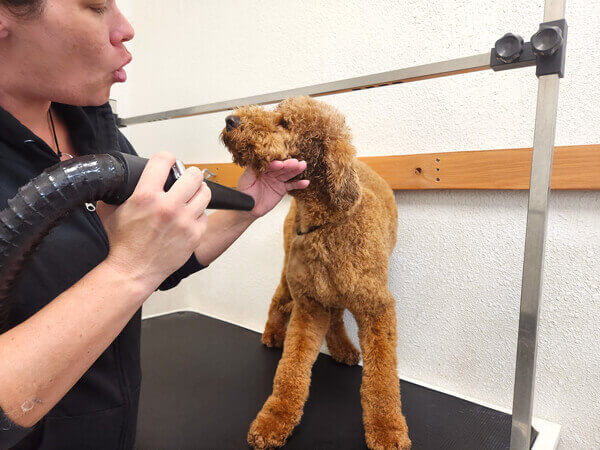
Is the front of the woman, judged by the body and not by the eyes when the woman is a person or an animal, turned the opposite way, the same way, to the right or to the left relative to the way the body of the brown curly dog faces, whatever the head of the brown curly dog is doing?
to the left

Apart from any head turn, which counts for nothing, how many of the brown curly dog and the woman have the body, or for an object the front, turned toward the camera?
1

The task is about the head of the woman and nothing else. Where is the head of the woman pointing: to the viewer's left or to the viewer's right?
to the viewer's right

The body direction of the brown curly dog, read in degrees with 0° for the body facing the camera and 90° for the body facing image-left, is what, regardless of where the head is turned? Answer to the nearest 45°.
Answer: approximately 0°

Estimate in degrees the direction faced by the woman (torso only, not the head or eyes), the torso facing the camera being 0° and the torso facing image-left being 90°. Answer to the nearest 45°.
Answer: approximately 270°
